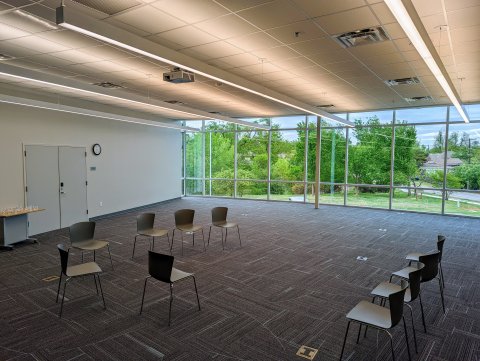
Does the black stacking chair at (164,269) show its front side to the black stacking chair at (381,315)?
no

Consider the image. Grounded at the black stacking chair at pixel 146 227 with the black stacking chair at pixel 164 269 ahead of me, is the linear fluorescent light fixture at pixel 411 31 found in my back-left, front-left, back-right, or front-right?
front-left

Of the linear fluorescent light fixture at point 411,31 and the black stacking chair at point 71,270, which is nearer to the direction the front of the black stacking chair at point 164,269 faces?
the linear fluorescent light fixture

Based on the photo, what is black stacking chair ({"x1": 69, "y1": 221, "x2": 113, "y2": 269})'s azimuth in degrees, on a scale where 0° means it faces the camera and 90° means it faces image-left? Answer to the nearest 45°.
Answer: approximately 315°

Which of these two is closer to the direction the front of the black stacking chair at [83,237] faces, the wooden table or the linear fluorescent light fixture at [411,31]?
the linear fluorescent light fixture

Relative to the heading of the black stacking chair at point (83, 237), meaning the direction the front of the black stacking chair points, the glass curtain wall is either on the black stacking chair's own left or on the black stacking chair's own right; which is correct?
on the black stacking chair's own left

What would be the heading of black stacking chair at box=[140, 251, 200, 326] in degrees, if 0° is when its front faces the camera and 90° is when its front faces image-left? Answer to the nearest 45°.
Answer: approximately 225°

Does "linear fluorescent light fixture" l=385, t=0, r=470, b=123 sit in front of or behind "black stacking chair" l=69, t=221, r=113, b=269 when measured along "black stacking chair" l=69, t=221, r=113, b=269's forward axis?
in front

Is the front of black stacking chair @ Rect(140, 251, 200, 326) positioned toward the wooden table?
no

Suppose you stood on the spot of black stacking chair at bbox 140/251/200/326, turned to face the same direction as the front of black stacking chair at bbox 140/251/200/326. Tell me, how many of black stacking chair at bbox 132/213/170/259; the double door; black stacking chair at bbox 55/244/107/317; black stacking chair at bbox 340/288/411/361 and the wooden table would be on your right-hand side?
1

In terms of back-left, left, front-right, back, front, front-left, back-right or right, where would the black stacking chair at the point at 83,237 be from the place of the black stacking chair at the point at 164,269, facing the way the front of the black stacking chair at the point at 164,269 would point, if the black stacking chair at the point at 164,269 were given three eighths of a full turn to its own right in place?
back-right

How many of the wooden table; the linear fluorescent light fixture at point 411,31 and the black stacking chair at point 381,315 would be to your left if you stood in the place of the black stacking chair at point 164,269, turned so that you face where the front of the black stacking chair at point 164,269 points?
1

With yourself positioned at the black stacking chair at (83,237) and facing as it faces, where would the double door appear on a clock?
The double door is roughly at 7 o'clock from the black stacking chair.
